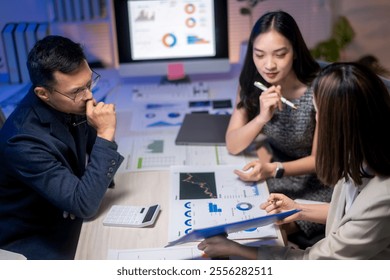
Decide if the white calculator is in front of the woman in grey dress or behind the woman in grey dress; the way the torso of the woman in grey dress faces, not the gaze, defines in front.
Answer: in front

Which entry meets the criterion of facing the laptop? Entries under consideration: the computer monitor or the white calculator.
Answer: the computer monitor

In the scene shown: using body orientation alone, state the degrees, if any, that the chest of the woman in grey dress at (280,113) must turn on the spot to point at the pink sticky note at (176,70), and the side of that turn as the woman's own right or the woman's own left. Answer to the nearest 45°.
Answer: approximately 90° to the woman's own right

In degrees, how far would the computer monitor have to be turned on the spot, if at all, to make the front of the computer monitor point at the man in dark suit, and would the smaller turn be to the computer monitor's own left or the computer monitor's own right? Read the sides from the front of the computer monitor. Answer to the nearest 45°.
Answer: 0° — it already faces them

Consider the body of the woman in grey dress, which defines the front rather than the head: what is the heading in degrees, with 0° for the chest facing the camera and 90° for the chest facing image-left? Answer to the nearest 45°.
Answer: approximately 45°

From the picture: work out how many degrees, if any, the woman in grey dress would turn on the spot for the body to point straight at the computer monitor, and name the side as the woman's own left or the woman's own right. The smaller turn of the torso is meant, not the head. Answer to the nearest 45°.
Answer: approximately 90° to the woman's own right
